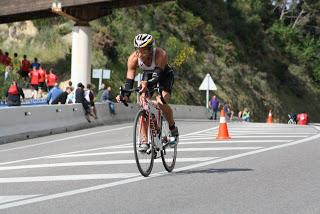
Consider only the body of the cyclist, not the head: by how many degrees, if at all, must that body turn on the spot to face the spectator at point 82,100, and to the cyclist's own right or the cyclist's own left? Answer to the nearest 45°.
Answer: approximately 135° to the cyclist's own right

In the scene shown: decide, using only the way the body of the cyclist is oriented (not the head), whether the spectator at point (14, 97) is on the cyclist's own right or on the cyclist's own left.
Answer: on the cyclist's own right

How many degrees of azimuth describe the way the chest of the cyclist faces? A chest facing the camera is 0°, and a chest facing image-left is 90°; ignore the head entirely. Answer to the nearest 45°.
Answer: approximately 45°

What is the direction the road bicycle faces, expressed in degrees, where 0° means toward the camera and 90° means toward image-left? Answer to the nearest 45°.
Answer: approximately 45°

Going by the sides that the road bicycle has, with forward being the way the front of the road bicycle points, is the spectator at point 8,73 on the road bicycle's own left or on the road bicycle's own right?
on the road bicycle's own right

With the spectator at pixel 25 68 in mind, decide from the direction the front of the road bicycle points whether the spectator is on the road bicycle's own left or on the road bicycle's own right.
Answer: on the road bicycle's own right

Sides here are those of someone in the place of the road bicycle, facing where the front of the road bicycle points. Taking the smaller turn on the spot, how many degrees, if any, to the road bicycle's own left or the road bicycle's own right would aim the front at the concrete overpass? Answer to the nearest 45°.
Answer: approximately 135° to the road bicycle's own right
